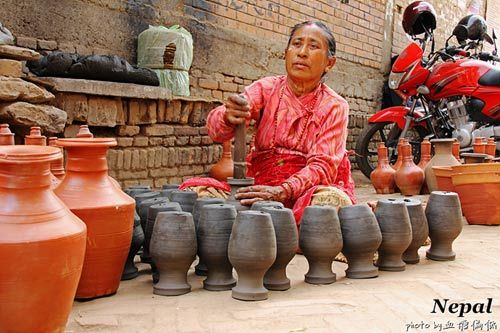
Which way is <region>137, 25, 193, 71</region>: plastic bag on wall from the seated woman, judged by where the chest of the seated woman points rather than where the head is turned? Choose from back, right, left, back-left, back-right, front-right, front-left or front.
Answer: right

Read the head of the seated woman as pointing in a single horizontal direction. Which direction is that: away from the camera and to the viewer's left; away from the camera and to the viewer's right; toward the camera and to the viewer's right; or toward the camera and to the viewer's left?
toward the camera and to the viewer's left

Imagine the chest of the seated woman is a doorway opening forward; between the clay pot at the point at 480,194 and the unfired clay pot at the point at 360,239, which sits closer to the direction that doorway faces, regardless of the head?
the unfired clay pot

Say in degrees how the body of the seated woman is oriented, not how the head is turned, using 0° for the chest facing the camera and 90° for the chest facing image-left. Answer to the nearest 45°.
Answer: approximately 45°

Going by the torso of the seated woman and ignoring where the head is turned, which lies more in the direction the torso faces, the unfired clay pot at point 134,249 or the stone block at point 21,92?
the unfired clay pot

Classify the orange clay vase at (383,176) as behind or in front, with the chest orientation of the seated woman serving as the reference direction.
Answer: behind

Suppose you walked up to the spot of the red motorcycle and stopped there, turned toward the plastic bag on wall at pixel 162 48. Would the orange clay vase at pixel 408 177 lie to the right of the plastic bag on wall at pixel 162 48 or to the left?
left

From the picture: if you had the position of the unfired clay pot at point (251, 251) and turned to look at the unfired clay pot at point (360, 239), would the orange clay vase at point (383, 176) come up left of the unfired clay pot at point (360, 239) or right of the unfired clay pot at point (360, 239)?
left
